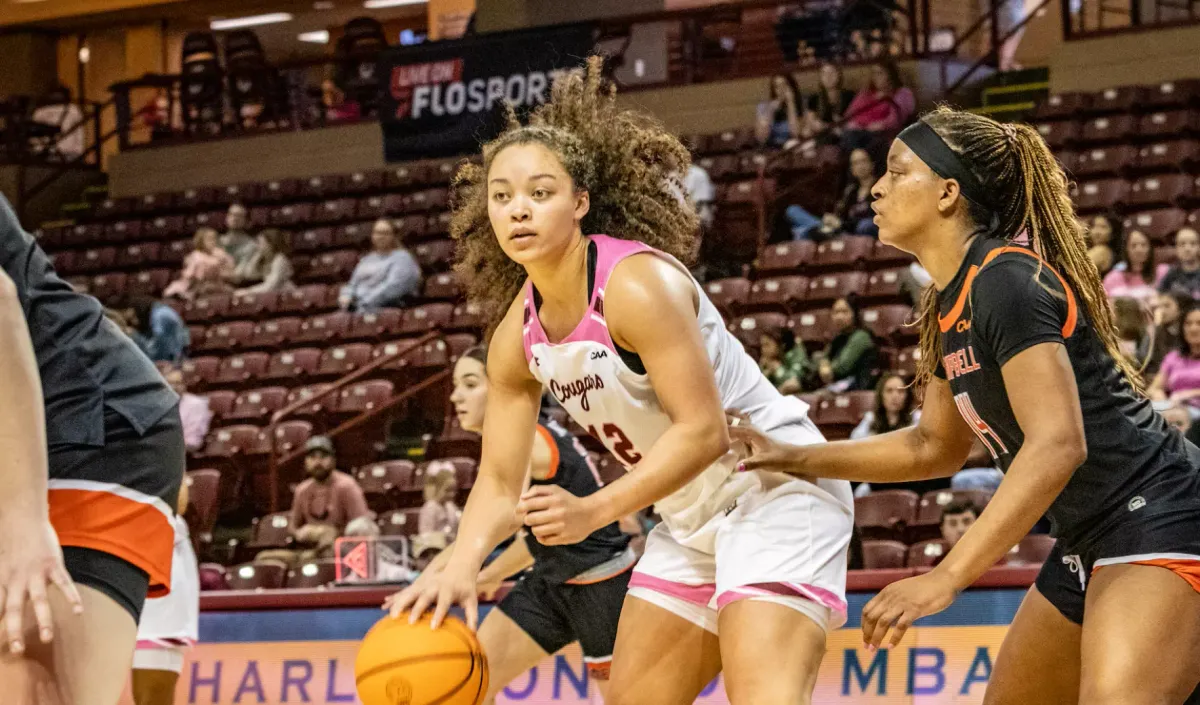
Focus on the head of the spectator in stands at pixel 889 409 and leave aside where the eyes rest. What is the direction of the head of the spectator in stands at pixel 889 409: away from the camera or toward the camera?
toward the camera

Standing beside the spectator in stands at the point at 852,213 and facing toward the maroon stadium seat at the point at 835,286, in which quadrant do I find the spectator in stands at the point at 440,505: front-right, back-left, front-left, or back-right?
front-right

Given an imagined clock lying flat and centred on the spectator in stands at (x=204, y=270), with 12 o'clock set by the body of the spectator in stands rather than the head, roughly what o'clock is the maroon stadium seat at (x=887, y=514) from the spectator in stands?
The maroon stadium seat is roughly at 10 o'clock from the spectator in stands.

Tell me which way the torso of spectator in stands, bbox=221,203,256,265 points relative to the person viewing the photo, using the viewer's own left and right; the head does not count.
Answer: facing the viewer

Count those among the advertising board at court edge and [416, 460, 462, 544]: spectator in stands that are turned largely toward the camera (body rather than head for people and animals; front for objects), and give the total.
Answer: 2

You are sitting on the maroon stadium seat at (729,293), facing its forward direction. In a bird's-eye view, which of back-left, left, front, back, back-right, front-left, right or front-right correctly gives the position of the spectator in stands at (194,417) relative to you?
right

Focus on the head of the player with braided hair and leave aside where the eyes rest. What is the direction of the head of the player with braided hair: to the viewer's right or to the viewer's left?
to the viewer's left

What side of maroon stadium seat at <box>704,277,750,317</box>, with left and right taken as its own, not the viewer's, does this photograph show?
front

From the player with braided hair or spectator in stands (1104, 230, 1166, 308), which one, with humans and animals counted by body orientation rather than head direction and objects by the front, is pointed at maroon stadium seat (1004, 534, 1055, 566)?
the spectator in stands

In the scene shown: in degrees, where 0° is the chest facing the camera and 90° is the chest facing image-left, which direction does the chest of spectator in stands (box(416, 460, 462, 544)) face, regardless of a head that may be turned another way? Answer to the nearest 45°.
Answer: approximately 0°

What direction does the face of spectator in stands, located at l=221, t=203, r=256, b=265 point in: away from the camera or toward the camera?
toward the camera

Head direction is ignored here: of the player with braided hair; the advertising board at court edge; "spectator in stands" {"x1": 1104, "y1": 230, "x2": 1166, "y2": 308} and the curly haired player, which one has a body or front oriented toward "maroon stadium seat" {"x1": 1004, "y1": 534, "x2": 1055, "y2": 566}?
the spectator in stands
